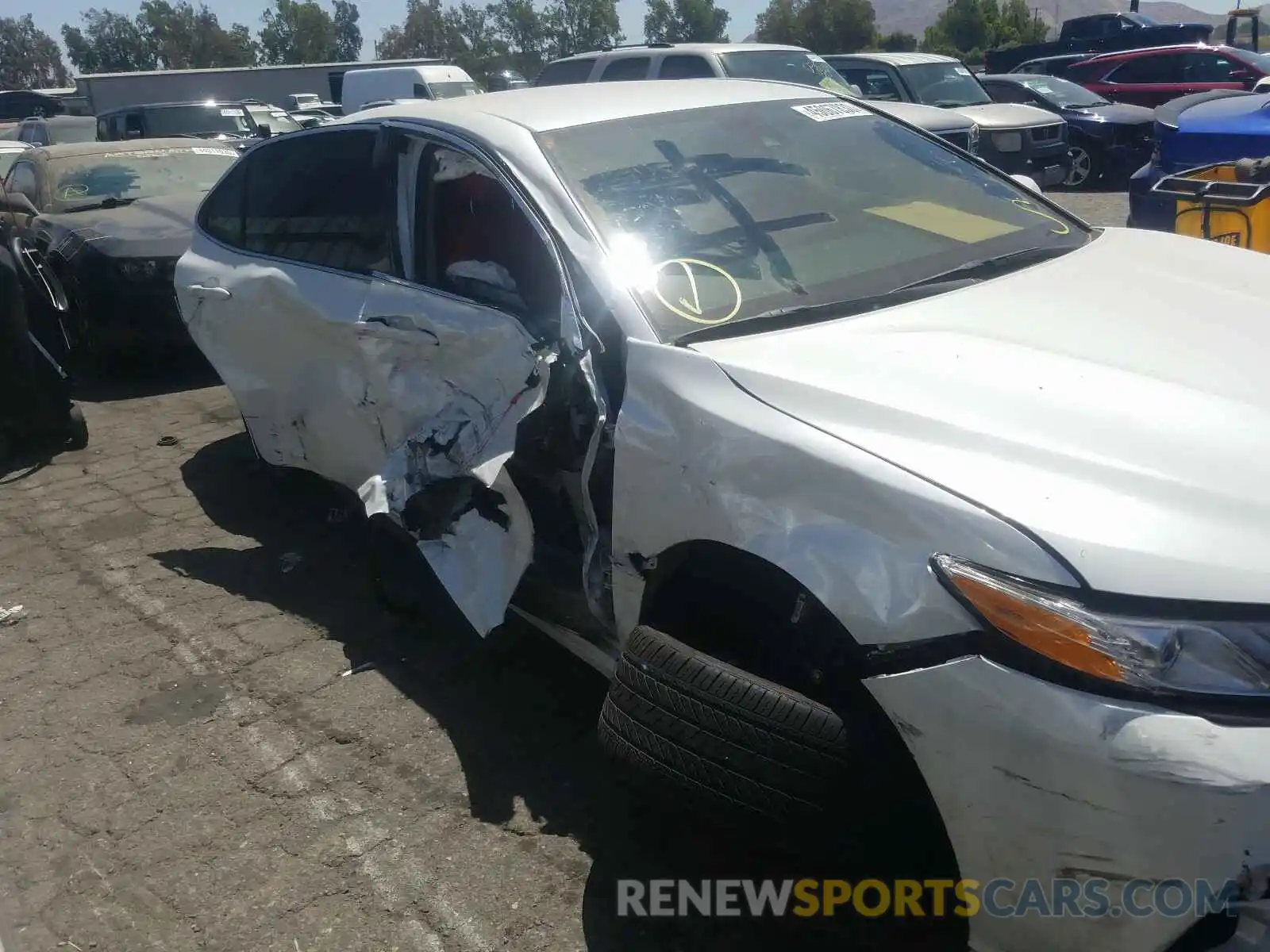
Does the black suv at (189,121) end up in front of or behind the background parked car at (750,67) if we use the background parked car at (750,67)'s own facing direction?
behind

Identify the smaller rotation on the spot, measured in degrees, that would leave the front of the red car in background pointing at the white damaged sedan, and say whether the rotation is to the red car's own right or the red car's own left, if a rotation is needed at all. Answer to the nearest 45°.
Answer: approximately 90° to the red car's own right

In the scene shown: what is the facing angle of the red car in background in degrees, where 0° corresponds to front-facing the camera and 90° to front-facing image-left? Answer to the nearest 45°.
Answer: approximately 270°

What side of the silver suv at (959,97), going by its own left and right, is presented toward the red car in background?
left

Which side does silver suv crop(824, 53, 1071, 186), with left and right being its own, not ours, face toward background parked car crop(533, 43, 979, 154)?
right

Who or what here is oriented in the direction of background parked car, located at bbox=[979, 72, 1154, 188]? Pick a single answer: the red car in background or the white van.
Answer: the white van

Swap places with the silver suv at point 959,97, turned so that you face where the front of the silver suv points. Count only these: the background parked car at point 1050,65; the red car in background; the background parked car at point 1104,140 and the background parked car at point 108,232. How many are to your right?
1

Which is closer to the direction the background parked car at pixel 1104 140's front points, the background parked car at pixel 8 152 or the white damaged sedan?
the white damaged sedan

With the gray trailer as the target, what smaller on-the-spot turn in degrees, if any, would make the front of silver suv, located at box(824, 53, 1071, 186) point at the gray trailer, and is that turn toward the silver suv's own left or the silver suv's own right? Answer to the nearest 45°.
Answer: approximately 180°

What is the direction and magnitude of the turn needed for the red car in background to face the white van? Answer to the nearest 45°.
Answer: approximately 180°

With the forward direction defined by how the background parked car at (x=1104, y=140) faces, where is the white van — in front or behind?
behind

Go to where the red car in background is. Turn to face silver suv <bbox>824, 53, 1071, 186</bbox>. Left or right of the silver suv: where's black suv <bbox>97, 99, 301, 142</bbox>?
right

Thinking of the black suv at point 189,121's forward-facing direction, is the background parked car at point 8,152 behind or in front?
in front

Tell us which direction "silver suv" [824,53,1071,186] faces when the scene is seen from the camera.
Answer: facing the viewer and to the right of the viewer

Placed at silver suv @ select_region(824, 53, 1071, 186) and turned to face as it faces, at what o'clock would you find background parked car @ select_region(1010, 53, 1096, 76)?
The background parked car is roughly at 8 o'clock from the silver suv.

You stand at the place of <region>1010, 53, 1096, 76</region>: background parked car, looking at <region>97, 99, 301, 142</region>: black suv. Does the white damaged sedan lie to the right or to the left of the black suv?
left
